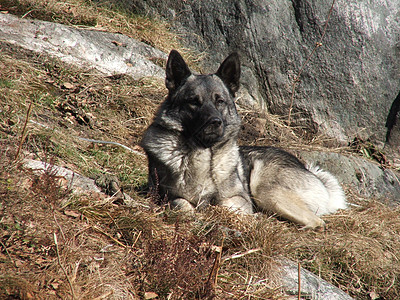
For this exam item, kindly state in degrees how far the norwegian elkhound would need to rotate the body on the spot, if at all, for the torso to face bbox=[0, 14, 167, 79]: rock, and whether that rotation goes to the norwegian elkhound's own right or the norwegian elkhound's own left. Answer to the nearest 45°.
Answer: approximately 90° to the norwegian elkhound's own right

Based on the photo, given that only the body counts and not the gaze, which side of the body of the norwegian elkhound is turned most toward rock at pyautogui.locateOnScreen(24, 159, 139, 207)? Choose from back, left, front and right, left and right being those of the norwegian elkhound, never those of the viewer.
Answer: right

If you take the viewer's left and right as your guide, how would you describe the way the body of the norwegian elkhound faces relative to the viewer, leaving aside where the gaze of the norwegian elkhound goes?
facing the viewer and to the left of the viewer

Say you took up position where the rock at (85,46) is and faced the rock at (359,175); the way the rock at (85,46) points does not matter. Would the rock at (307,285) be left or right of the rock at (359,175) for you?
right

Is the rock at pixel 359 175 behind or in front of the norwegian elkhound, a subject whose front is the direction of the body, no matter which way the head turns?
behind

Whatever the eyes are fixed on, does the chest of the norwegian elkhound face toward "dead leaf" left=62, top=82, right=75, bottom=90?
no

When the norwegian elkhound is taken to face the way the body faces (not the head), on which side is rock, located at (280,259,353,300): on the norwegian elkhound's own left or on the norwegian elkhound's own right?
on the norwegian elkhound's own left
